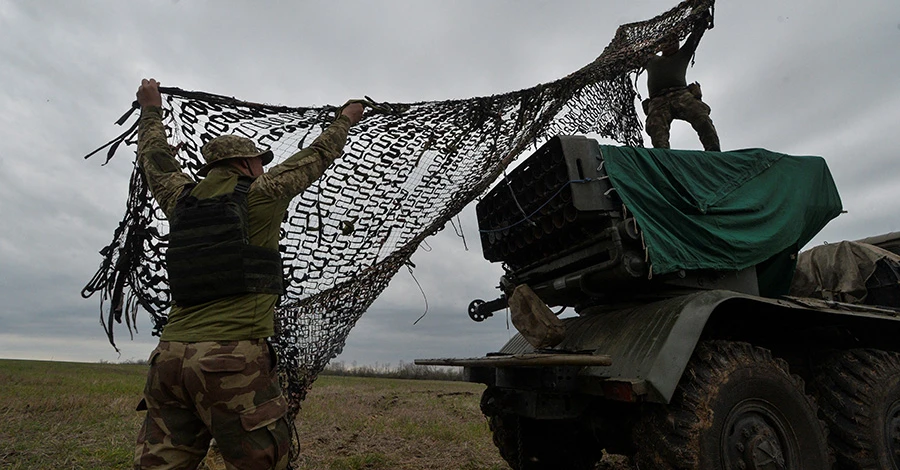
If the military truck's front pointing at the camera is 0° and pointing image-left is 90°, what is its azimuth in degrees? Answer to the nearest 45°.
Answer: approximately 225°

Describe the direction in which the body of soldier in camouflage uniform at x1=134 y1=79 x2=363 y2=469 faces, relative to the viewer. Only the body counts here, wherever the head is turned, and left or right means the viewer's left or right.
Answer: facing away from the viewer and to the right of the viewer

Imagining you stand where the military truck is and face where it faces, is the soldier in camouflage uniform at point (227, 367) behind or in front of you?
behind

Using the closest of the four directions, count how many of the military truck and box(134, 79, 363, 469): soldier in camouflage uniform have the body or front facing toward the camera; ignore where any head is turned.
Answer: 0

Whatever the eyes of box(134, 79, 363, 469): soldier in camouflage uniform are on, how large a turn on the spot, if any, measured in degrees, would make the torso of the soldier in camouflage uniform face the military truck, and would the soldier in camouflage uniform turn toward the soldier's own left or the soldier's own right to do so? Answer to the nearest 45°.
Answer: approximately 45° to the soldier's own right

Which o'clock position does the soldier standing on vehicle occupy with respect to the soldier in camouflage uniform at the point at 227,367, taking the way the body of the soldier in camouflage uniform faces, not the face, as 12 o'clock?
The soldier standing on vehicle is roughly at 1 o'clock from the soldier in camouflage uniform.
